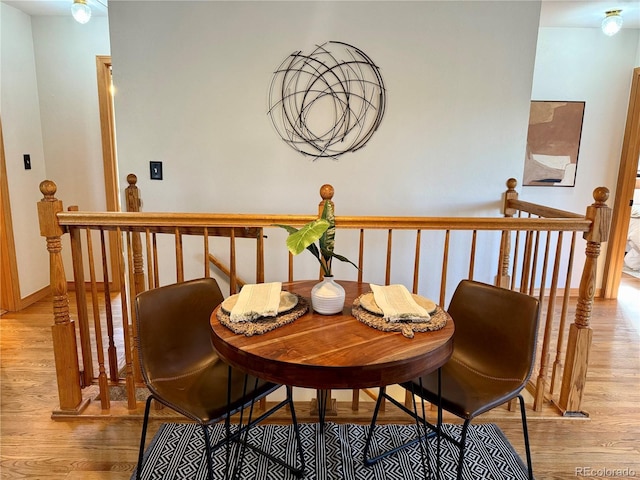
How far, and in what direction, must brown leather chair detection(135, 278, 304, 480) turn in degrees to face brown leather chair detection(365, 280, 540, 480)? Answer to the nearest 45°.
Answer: approximately 45° to its left

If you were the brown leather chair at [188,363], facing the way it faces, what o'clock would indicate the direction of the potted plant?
The potted plant is roughly at 11 o'clock from the brown leather chair.

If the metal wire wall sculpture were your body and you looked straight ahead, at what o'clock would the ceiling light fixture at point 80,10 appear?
The ceiling light fixture is roughly at 3 o'clock from the metal wire wall sculpture.

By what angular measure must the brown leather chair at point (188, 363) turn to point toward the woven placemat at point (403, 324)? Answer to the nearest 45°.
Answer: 0° — it already faces it

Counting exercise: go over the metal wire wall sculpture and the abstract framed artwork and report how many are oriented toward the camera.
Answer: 2

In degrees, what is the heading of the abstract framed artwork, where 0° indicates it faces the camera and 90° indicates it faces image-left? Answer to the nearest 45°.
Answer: approximately 0°

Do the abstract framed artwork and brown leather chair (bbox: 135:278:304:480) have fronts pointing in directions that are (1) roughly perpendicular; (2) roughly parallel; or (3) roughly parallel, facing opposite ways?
roughly perpendicular
